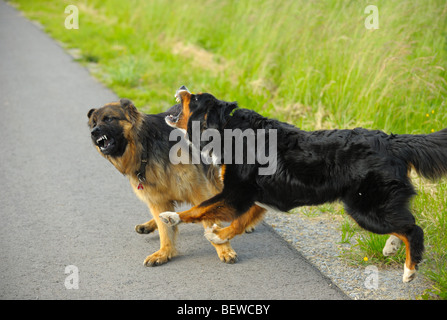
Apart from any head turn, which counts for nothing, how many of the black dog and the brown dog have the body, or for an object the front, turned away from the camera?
0

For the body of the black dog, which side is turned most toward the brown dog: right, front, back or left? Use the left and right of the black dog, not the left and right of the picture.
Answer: front

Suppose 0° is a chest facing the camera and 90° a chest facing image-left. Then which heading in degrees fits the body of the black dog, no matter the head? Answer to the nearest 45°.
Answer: approximately 90°

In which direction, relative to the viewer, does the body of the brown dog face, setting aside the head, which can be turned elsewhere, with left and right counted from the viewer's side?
facing the viewer and to the left of the viewer

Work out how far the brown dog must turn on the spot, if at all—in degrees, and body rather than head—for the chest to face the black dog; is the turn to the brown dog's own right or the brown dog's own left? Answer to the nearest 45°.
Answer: approximately 90° to the brown dog's own left
